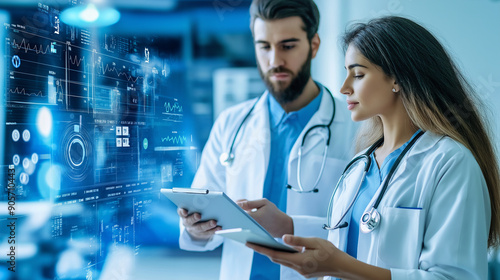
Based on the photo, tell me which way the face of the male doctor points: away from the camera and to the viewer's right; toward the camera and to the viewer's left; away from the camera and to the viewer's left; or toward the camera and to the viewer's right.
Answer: toward the camera and to the viewer's left

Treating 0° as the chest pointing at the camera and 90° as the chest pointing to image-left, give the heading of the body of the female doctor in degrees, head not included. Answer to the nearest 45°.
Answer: approximately 45°

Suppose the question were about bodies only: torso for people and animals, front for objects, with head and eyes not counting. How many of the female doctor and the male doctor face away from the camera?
0

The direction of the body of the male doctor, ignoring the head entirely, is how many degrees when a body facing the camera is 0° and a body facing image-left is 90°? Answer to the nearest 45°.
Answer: approximately 45°

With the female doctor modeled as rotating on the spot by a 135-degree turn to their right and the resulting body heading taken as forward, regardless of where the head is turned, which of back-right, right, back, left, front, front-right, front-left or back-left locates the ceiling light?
left

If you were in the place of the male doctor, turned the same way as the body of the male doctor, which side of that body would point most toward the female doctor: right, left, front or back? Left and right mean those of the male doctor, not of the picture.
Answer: left

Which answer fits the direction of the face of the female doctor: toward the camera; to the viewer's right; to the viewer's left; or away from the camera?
to the viewer's left

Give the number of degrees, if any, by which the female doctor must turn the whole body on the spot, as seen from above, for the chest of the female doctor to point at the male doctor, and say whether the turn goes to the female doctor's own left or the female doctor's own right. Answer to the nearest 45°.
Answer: approximately 90° to the female doctor's own right
